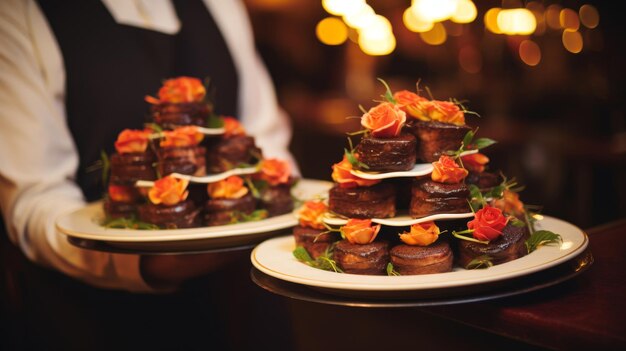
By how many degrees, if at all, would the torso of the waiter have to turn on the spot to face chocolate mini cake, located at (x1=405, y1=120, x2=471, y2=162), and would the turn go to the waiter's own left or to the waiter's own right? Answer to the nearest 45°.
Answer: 0° — they already face it

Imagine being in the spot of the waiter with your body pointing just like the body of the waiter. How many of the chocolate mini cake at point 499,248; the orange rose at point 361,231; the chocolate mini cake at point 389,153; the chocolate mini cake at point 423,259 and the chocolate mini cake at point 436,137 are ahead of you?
5

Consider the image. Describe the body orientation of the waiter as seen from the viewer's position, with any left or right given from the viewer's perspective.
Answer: facing the viewer and to the right of the viewer

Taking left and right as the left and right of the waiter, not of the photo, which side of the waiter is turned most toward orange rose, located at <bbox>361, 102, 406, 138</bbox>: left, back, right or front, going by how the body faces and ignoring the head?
front

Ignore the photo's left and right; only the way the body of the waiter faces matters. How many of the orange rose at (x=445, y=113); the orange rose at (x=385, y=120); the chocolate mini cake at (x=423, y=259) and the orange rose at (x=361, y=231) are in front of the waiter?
4

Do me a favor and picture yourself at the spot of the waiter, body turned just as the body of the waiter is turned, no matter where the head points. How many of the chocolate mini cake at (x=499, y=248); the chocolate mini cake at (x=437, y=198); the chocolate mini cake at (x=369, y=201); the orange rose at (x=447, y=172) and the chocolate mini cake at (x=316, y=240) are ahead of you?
5

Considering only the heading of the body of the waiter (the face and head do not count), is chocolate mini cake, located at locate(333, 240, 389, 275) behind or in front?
in front

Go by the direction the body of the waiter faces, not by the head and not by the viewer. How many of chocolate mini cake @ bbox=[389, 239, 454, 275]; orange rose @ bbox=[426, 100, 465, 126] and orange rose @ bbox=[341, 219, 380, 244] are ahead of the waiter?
3

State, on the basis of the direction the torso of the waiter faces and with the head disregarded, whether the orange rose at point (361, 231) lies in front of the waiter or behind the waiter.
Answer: in front

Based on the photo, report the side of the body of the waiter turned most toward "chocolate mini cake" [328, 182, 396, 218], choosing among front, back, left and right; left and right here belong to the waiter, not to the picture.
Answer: front

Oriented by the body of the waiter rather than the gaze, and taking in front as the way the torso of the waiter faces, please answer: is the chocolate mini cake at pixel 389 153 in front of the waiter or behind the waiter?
in front
